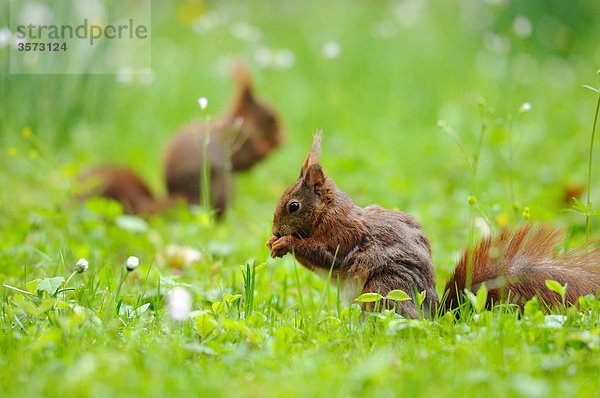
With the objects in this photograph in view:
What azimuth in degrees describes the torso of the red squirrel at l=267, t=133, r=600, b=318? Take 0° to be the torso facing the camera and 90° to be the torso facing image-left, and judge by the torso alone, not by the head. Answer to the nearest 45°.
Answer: approximately 90°

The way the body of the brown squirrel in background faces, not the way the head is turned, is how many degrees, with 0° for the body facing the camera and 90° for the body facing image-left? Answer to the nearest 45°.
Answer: approximately 270°

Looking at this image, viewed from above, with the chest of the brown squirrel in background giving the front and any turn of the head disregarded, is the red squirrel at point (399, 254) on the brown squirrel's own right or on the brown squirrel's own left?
on the brown squirrel's own right

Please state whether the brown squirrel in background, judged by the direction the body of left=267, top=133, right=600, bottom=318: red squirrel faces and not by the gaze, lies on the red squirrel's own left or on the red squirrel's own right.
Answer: on the red squirrel's own right
